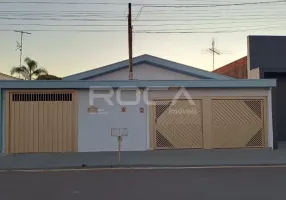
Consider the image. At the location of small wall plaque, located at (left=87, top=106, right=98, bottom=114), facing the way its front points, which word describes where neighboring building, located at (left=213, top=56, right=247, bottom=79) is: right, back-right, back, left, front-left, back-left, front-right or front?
back-left

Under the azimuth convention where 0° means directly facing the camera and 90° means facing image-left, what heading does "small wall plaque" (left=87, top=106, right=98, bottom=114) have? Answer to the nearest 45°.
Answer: approximately 0°

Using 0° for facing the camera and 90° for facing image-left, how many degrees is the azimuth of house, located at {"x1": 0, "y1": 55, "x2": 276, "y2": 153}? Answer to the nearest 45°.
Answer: approximately 0°

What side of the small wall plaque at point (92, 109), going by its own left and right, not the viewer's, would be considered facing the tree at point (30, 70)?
back

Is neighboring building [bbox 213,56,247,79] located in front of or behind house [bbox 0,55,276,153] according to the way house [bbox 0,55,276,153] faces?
behind

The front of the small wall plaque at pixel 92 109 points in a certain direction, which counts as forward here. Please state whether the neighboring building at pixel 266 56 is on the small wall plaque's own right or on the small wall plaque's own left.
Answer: on the small wall plaque's own left
